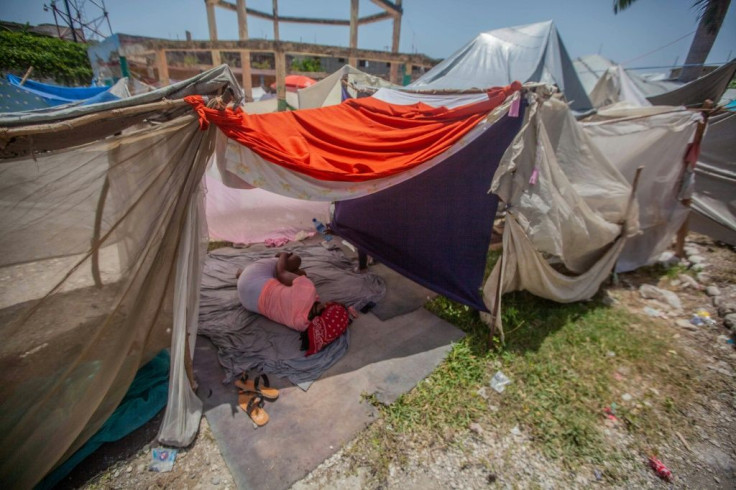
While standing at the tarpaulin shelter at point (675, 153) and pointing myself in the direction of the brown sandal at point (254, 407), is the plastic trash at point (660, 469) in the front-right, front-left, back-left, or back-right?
front-left

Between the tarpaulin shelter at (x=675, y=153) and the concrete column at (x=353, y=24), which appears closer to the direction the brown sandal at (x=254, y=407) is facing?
the concrete column

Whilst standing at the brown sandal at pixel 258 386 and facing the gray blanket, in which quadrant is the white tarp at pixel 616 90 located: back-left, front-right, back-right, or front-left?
front-right

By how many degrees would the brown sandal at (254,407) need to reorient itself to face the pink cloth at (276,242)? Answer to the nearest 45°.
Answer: approximately 45° to its right

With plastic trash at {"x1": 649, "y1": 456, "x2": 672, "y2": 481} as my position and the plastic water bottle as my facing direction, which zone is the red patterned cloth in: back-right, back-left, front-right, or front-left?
front-left

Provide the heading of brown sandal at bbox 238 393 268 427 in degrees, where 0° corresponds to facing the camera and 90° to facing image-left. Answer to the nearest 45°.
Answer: approximately 135°

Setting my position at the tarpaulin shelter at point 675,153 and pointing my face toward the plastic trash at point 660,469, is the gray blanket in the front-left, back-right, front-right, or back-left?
front-right
